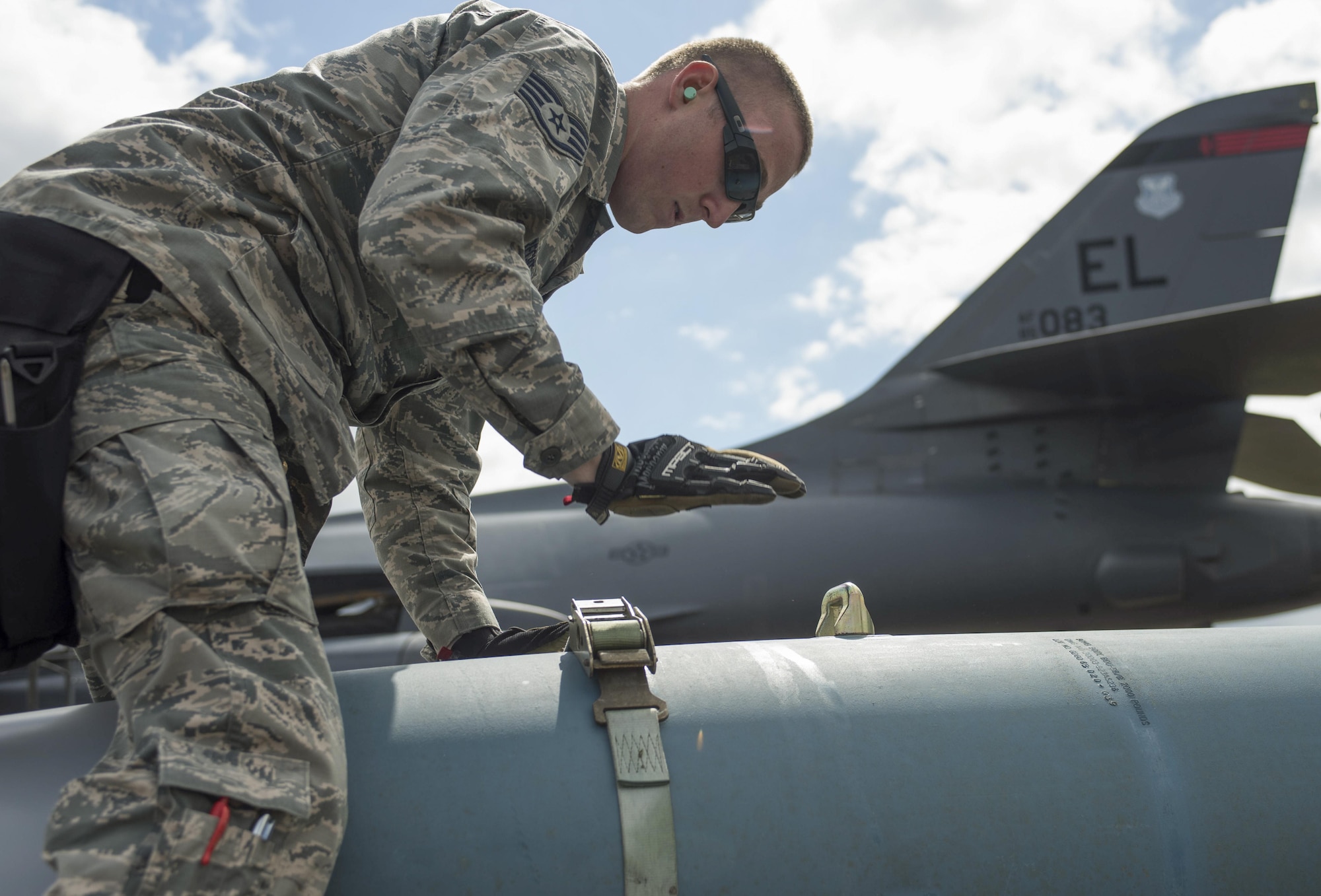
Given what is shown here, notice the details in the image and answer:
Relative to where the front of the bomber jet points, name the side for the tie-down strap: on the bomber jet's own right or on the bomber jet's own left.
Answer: on the bomber jet's own left

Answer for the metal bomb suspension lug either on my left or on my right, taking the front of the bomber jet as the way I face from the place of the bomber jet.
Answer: on my left

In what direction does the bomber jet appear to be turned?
to the viewer's left

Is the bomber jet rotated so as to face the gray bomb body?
no
